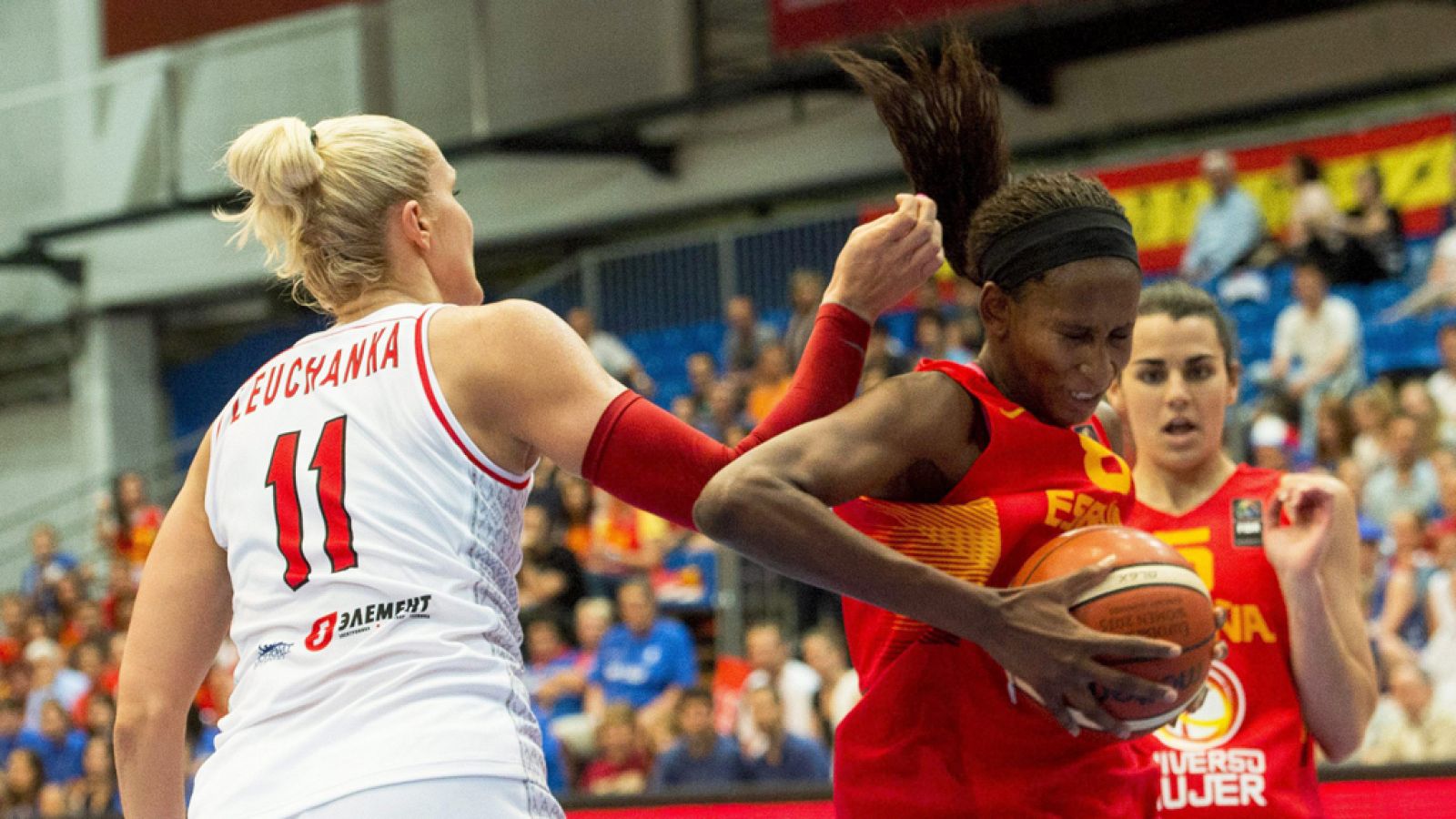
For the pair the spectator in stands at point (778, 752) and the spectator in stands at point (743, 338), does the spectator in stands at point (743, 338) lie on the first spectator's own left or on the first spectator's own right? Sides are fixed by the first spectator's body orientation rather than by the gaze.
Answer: on the first spectator's own right

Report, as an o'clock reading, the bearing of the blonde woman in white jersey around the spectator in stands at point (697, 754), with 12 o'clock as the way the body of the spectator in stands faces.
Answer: The blonde woman in white jersey is roughly at 12 o'clock from the spectator in stands.

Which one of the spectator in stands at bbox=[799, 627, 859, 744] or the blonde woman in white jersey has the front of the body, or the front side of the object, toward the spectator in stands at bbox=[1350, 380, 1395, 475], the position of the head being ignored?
the blonde woman in white jersey

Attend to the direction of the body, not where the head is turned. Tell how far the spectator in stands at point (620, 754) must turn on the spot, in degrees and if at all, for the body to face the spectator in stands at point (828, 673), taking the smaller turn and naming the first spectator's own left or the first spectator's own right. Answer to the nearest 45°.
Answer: approximately 90° to the first spectator's own left

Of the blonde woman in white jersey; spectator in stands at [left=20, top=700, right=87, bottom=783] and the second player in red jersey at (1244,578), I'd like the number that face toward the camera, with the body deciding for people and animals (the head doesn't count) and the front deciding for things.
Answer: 2

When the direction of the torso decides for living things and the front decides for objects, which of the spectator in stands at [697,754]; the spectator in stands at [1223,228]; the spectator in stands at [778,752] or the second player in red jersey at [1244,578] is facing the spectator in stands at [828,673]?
the spectator in stands at [1223,228]

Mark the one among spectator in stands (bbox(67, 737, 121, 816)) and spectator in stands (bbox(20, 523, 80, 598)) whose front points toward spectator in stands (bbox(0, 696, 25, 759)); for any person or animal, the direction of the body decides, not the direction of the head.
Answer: spectator in stands (bbox(20, 523, 80, 598))

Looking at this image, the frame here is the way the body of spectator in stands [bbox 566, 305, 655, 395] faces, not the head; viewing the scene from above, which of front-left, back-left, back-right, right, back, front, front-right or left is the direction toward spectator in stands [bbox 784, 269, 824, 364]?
left

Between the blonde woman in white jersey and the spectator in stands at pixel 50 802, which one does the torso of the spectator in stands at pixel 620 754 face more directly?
the blonde woman in white jersey
